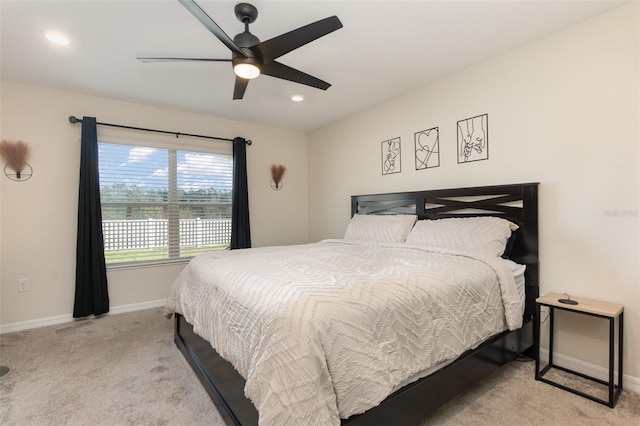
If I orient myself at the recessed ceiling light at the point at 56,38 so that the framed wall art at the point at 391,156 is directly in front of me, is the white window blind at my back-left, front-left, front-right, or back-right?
front-left

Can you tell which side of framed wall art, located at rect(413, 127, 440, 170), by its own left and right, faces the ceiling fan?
front

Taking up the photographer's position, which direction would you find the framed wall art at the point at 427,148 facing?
facing the viewer and to the left of the viewer

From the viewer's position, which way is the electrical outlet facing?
facing the viewer

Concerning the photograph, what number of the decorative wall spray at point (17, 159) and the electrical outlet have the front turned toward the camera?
2

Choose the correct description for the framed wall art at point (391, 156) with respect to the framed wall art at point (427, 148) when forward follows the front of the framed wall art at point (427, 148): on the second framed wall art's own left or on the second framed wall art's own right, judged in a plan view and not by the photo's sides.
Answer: on the second framed wall art's own right

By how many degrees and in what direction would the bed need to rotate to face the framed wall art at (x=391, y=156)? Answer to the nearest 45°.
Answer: approximately 135° to its right

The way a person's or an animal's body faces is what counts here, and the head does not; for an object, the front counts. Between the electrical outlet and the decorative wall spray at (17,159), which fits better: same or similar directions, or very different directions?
same or similar directions

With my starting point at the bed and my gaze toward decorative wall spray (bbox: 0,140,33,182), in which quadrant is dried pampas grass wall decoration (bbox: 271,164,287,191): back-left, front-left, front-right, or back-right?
front-right

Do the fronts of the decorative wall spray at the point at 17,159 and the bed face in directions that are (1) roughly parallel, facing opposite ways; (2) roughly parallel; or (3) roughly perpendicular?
roughly perpendicular

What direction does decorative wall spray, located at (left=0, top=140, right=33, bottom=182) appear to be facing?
toward the camera

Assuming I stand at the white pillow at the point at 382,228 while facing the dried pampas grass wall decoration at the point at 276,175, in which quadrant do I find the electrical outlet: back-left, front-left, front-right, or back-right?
front-left

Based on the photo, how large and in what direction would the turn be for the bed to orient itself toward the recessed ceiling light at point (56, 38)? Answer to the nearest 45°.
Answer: approximately 45° to its right

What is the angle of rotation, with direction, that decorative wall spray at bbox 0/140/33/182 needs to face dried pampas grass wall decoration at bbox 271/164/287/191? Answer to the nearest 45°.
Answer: approximately 90° to its left

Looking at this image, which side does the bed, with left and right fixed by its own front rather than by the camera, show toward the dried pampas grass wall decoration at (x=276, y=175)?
right

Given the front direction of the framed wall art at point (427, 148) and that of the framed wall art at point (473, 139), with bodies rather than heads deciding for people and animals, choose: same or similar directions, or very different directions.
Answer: same or similar directions
